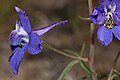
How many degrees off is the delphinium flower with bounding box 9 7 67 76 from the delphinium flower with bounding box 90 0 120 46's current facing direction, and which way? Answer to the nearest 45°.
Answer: approximately 90° to its right

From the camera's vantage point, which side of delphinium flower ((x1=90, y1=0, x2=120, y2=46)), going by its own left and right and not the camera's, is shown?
front
